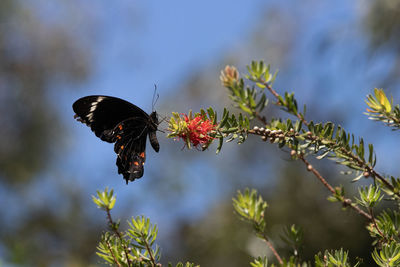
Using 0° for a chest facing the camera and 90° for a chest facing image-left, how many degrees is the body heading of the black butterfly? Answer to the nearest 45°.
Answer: approximately 270°

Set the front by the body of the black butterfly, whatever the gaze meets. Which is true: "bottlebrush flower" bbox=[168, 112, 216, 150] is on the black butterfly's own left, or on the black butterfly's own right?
on the black butterfly's own right
